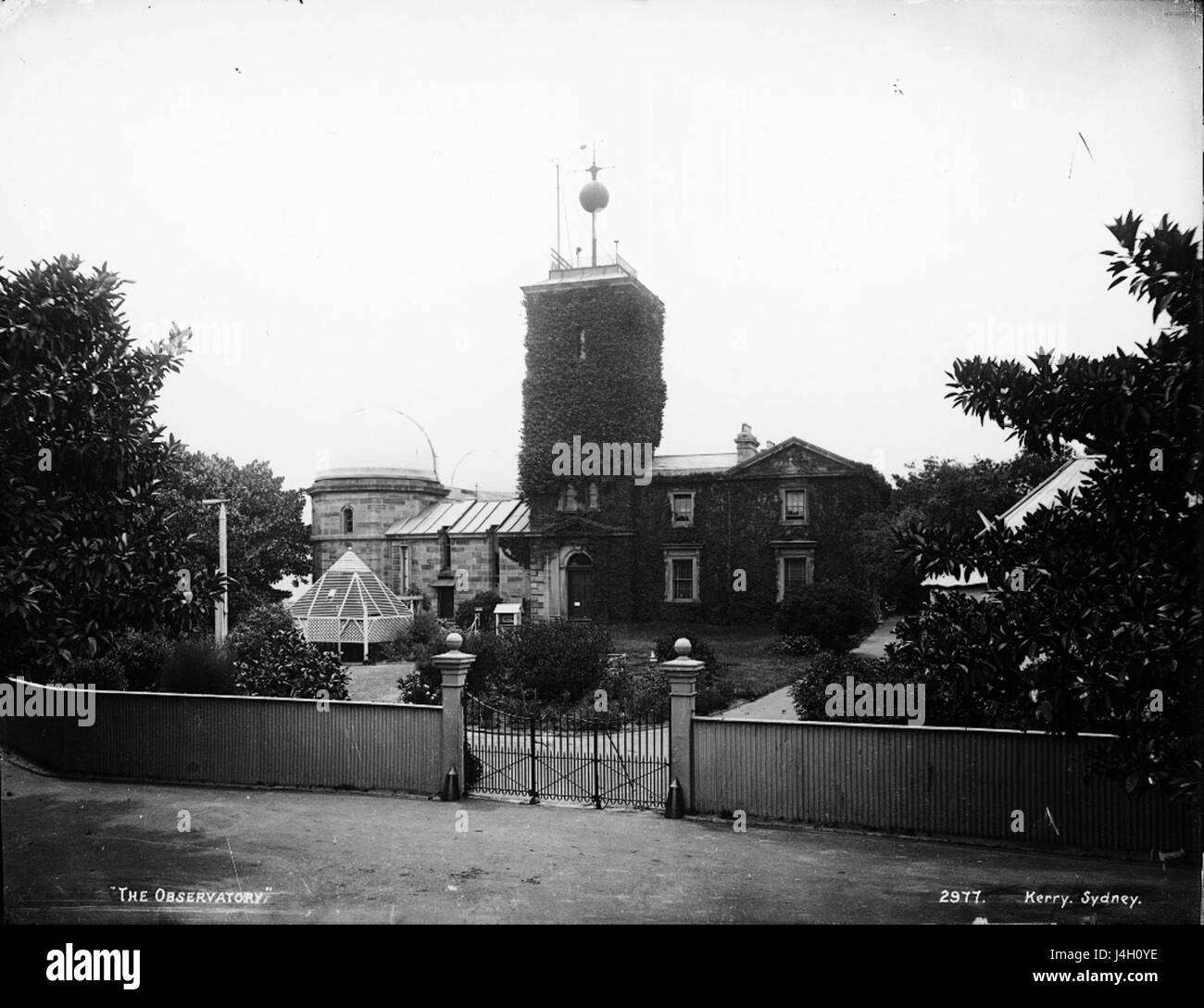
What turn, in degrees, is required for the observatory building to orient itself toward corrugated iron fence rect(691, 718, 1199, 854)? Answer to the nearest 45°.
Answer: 0° — it already faces it

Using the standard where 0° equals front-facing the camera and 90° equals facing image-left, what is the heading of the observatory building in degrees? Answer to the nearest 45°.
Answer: approximately 0°

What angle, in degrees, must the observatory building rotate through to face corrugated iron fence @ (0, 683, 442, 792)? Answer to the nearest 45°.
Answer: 0° — it already faces it

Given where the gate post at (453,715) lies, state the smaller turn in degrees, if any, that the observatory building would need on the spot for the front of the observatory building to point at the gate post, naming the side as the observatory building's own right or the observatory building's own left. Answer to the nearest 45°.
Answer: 0° — it already faces it

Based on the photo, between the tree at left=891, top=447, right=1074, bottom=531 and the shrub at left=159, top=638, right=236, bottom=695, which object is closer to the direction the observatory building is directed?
the shrub

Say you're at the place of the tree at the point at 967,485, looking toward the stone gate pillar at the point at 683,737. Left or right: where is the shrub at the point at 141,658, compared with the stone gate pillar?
right

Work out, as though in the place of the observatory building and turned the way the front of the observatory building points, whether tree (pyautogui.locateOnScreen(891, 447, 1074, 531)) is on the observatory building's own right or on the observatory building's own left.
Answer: on the observatory building's own left
